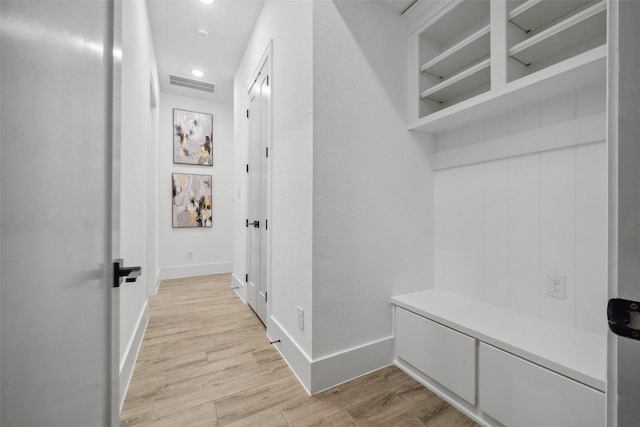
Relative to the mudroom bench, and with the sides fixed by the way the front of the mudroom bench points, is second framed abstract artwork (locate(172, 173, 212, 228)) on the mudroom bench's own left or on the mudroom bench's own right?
on the mudroom bench's own right

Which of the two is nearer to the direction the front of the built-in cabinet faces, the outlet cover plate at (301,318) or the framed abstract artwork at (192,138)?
the outlet cover plate

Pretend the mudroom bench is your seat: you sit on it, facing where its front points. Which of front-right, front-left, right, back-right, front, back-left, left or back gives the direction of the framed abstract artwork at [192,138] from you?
front-right

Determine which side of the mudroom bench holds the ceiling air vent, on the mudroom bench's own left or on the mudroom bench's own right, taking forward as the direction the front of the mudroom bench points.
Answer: on the mudroom bench's own right

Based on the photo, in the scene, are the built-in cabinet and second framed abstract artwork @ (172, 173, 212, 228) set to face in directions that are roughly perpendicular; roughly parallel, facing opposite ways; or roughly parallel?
roughly perpendicular

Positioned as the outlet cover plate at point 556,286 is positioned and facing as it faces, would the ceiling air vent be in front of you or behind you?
in front

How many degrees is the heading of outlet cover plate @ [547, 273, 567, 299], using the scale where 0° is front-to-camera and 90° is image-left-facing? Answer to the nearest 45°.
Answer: approximately 45°

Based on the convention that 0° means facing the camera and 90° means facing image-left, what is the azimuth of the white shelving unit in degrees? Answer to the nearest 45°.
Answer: approximately 45°

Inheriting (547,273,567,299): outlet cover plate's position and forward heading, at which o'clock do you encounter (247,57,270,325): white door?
The white door is roughly at 1 o'clock from the outlet cover plate.

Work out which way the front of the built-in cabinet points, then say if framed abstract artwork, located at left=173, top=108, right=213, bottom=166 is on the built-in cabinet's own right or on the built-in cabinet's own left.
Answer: on the built-in cabinet's own right

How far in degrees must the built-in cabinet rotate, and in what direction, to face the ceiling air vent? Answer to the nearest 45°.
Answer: approximately 45° to its right

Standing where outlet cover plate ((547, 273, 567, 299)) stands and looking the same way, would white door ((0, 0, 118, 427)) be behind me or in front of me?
in front
